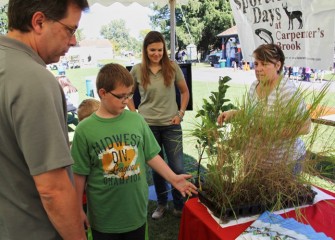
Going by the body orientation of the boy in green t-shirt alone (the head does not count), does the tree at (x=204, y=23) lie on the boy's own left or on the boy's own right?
on the boy's own left

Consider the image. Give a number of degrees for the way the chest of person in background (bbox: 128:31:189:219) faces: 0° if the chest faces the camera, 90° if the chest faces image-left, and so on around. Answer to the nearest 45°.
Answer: approximately 0°

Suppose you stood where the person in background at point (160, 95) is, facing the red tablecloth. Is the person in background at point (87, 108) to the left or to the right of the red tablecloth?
right

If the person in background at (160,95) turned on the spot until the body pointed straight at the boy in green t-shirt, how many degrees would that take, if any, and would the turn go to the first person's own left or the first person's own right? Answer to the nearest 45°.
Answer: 0° — they already face them

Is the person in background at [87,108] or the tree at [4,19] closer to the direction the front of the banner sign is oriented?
the person in background

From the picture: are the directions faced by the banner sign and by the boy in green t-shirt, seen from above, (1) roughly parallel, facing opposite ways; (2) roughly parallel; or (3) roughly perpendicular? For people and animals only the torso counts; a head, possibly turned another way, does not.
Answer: roughly parallel

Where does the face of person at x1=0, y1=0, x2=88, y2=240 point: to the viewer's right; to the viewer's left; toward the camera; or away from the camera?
to the viewer's right

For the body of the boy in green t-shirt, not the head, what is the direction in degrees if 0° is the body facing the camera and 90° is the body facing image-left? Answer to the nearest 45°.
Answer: approximately 315°

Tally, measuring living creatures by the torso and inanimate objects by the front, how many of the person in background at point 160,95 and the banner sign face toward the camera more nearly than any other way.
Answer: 2
